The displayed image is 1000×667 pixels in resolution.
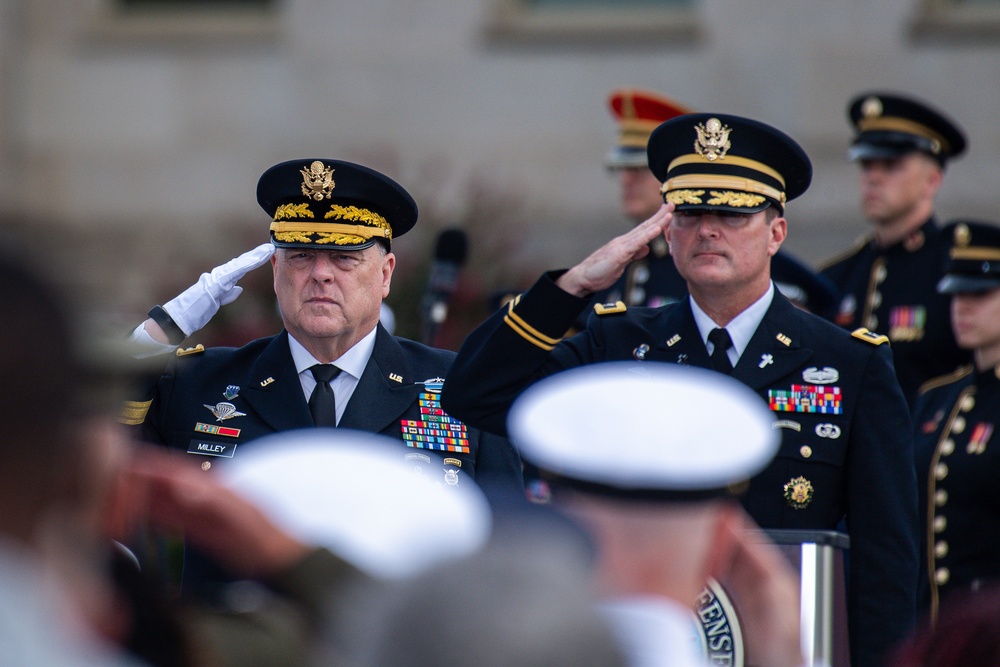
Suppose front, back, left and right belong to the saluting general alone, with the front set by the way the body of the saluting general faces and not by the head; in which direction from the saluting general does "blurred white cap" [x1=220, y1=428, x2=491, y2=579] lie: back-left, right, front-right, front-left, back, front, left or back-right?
front

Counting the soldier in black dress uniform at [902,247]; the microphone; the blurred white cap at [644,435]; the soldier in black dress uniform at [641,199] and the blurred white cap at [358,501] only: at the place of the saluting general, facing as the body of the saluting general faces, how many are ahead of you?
2

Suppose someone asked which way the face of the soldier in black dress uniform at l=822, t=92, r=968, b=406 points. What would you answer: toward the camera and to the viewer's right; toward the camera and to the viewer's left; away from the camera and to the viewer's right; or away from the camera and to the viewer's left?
toward the camera and to the viewer's left

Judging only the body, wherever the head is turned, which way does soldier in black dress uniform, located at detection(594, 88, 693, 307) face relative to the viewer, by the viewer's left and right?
facing the viewer and to the left of the viewer

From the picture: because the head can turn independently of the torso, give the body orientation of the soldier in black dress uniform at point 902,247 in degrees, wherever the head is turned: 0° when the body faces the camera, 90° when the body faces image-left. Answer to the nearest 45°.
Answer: approximately 45°

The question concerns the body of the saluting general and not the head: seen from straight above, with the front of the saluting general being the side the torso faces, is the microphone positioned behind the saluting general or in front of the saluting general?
behind

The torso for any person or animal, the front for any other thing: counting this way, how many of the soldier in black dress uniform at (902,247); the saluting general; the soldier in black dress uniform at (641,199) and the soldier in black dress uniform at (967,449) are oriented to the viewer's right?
0

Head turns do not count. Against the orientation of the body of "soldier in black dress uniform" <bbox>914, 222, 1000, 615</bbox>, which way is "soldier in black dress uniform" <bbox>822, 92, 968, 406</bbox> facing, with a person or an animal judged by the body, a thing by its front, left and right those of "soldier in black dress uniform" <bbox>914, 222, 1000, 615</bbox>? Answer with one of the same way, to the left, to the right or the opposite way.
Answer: the same way

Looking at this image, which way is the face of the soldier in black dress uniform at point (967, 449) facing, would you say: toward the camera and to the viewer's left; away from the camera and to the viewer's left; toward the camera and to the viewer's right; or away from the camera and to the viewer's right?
toward the camera and to the viewer's left

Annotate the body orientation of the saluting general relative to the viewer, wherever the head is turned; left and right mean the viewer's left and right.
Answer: facing the viewer

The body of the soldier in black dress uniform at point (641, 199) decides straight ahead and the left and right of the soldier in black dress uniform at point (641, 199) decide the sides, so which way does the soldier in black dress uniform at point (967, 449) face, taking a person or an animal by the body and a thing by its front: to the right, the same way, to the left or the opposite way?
the same way

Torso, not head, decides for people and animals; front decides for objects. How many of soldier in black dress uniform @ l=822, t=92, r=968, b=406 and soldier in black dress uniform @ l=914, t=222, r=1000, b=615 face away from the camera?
0

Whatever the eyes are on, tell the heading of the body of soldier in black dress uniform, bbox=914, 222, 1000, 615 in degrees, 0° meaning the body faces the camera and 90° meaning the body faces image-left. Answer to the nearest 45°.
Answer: approximately 45°

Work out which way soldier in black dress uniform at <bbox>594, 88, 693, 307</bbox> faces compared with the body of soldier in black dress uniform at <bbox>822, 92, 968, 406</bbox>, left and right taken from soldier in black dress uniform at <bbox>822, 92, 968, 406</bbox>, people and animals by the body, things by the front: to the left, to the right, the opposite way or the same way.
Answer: the same way

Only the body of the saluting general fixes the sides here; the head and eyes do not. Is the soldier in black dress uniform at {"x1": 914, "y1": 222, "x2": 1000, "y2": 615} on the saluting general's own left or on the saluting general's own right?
on the saluting general's own left
